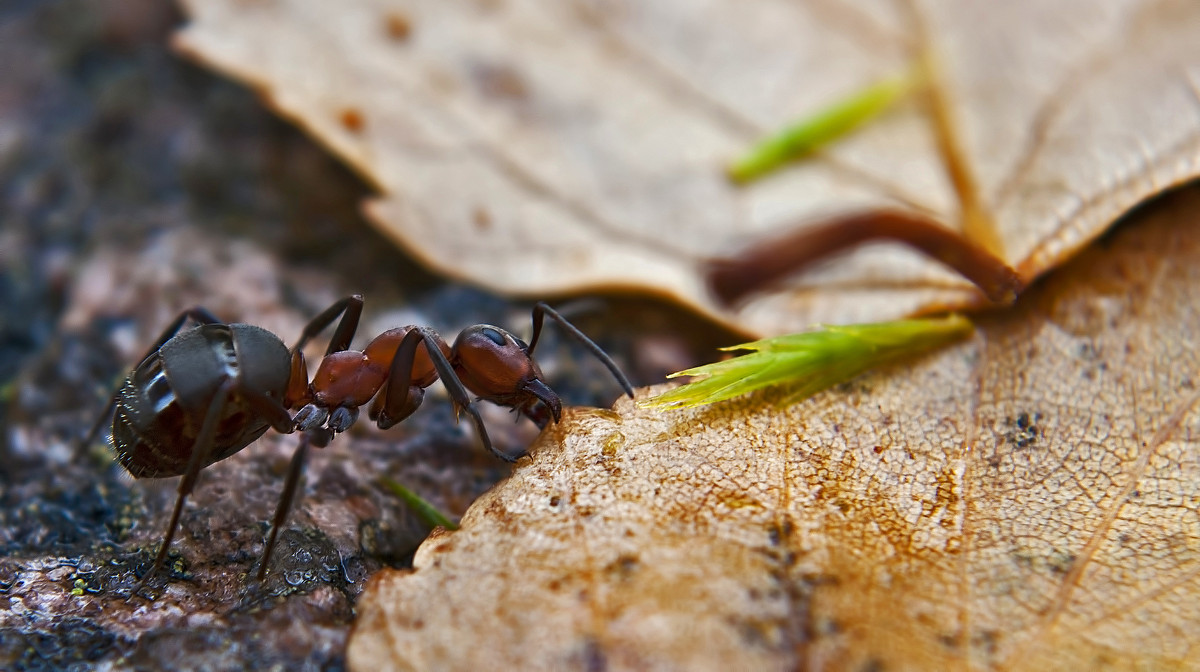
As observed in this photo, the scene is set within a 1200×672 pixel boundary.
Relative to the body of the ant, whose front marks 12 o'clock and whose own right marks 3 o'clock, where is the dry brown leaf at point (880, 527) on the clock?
The dry brown leaf is roughly at 1 o'clock from the ant.

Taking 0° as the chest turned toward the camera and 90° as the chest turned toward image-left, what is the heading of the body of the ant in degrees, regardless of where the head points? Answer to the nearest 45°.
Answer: approximately 270°

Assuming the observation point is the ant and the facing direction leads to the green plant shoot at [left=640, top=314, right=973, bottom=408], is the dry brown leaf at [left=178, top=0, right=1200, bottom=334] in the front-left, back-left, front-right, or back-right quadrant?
front-left

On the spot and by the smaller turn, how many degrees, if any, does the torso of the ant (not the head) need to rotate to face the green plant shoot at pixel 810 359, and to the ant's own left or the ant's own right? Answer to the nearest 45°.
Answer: approximately 45° to the ant's own right

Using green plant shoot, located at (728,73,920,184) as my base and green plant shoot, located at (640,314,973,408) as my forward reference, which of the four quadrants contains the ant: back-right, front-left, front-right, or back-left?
front-right
